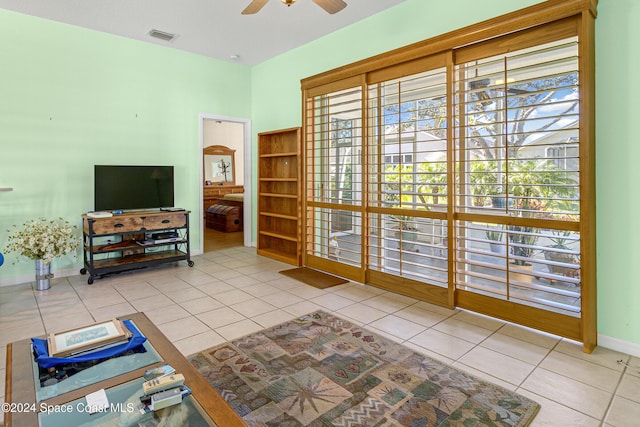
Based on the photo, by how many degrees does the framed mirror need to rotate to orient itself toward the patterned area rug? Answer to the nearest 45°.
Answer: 0° — it already faces it

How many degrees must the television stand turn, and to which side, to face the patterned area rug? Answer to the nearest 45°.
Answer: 0° — it already faces it

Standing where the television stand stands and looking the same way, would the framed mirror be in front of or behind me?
behind

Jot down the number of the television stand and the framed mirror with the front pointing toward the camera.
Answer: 2

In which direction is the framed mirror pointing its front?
toward the camera

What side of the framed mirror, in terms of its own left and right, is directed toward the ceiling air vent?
front

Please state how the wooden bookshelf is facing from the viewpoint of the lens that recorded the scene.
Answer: facing the viewer and to the left of the viewer

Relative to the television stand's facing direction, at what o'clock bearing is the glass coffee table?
The glass coffee table is roughly at 12 o'clock from the television stand.

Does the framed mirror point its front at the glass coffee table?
yes

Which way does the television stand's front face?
toward the camera

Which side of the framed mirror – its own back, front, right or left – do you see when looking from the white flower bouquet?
front

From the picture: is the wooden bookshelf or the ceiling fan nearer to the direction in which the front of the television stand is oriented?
the ceiling fan
